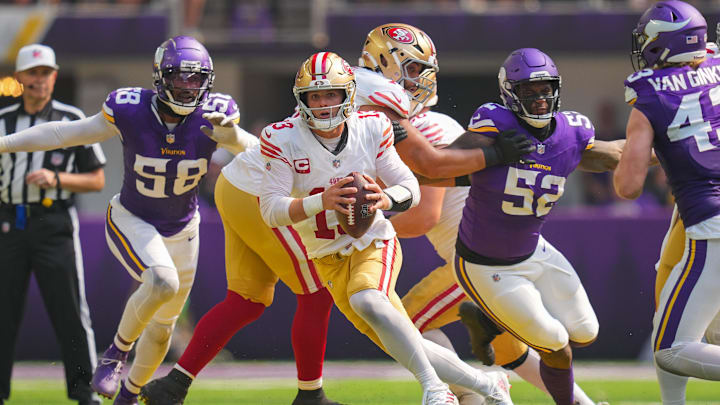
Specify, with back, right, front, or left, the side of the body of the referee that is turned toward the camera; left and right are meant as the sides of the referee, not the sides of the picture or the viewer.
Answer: front

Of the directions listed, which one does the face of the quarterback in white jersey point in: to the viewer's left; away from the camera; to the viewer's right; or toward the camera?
toward the camera

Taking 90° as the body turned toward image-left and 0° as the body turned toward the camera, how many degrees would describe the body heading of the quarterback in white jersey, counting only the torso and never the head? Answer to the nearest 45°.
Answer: approximately 0°

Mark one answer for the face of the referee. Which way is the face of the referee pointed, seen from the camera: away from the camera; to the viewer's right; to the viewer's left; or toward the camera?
toward the camera

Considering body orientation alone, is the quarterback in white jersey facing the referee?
no

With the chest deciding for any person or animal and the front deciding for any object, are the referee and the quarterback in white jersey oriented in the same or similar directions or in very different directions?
same or similar directions

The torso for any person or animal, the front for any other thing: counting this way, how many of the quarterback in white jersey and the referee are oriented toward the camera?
2

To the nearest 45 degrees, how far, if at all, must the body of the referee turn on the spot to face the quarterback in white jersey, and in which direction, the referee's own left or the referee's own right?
approximately 45° to the referee's own left
